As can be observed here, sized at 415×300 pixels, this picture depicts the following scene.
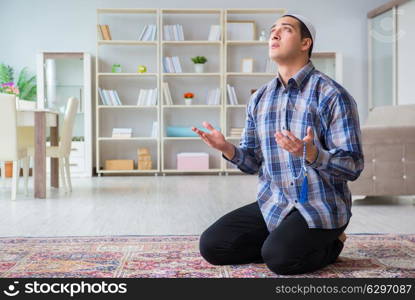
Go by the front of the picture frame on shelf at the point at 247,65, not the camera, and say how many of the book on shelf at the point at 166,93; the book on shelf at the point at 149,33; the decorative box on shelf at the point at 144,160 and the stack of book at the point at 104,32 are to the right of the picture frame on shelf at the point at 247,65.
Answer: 4

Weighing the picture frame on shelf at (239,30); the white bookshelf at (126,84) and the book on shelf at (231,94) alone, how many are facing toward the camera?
3

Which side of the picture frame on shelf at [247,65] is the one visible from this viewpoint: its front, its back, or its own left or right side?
front

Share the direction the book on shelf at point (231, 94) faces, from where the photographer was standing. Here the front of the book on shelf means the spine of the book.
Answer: facing the viewer

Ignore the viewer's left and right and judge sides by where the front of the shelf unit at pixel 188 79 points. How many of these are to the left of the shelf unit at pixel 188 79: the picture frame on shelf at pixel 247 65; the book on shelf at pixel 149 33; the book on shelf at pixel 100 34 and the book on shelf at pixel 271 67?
2

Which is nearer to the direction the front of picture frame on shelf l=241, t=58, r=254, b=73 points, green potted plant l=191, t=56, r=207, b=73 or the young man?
the young man

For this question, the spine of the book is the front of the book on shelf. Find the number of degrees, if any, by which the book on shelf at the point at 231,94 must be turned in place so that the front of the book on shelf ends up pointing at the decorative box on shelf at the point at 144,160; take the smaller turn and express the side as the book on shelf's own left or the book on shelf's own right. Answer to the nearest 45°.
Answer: approximately 90° to the book on shelf's own right

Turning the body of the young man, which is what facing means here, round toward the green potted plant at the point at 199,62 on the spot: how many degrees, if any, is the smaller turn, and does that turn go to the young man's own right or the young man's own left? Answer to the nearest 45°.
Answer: approximately 135° to the young man's own right

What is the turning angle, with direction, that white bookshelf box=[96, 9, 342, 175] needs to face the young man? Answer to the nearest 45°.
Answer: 0° — it already faces them

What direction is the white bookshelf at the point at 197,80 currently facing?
toward the camera
